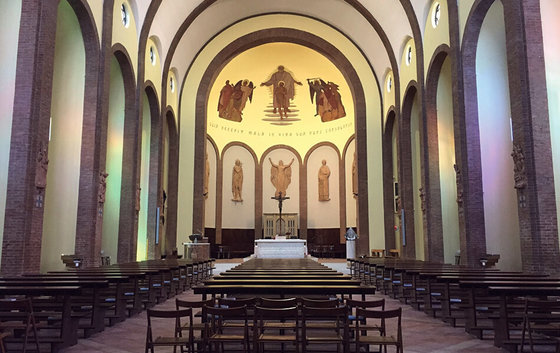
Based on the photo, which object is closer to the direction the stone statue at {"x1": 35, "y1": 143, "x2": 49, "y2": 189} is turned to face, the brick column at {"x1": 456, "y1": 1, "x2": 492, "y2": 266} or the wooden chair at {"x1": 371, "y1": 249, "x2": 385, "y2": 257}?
the brick column

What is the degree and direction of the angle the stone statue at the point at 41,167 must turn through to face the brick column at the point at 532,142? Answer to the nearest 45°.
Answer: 0° — it already faces it

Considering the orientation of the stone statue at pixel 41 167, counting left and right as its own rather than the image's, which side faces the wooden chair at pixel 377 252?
left

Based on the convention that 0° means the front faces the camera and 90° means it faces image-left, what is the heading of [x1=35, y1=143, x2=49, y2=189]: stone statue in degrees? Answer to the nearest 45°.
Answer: approximately 315°

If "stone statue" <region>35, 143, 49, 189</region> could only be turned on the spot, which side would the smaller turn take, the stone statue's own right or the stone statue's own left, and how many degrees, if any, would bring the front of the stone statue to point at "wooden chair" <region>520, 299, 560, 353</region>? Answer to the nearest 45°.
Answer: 0° — it already faces it

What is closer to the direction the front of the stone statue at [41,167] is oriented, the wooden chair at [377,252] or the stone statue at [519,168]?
the stone statue

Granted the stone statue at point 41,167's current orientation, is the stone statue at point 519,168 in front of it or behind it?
in front

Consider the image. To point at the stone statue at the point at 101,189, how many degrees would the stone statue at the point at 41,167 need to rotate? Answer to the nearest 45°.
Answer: approximately 90° to its left

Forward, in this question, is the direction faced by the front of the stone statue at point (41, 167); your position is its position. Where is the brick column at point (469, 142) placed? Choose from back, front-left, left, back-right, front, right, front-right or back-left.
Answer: front-left
